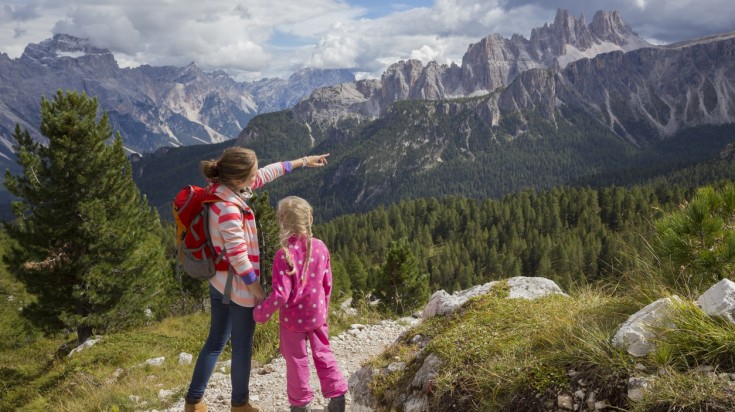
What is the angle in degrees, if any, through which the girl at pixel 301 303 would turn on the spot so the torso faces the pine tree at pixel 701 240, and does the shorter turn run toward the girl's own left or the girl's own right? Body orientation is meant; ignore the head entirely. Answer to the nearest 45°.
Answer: approximately 90° to the girl's own right

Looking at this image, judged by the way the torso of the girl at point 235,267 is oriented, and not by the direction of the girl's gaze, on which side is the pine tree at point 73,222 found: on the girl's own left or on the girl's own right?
on the girl's own left

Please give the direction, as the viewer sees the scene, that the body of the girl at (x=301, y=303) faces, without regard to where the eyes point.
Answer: away from the camera

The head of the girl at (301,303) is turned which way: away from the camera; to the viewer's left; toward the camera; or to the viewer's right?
away from the camera

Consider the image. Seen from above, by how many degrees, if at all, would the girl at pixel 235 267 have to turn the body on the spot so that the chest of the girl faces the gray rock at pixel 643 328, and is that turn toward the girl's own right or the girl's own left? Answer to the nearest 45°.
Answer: approximately 45° to the girl's own right

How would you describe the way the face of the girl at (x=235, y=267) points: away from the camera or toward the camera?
away from the camera

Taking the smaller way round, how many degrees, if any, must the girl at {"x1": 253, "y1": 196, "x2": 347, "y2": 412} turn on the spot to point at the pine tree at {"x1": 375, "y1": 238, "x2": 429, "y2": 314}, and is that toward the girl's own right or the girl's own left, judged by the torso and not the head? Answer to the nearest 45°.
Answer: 0° — they already face it
